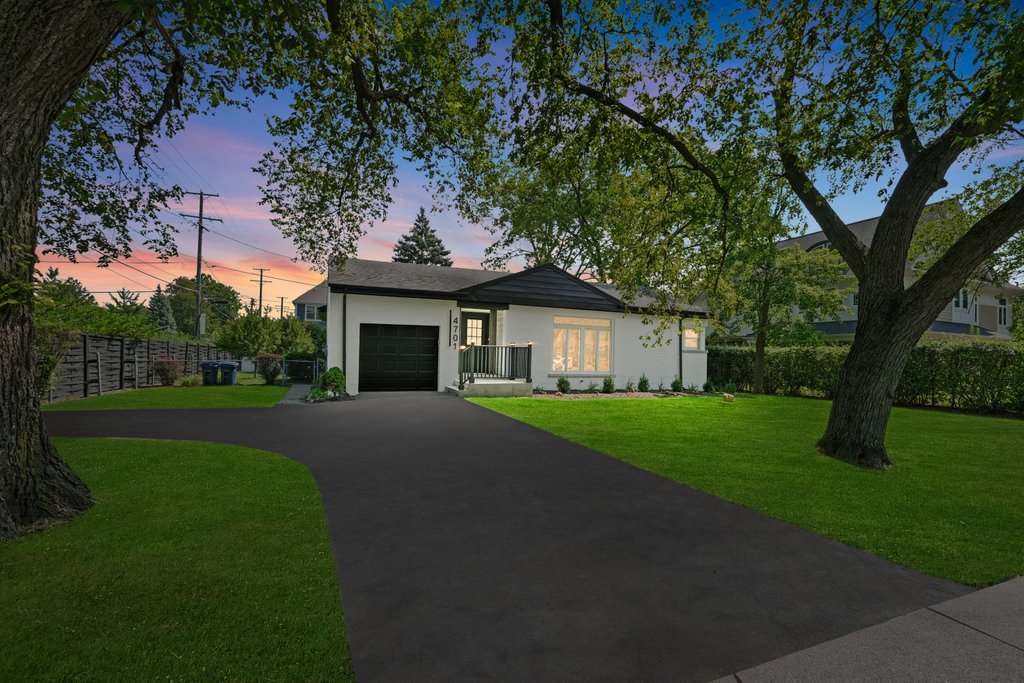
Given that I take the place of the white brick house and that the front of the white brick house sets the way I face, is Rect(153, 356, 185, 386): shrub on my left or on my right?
on my right

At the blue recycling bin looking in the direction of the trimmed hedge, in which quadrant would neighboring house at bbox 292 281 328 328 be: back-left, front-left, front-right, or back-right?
back-left

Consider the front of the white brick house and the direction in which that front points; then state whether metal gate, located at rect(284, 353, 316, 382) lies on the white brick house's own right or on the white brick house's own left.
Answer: on the white brick house's own right

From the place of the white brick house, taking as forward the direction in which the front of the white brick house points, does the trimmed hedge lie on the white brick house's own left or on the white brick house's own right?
on the white brick house's own left

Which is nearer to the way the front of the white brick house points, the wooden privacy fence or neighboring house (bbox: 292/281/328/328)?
the wooden privacy fence

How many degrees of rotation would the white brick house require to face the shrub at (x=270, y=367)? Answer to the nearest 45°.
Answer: approximately 135° to its right

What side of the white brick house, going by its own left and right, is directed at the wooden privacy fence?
right

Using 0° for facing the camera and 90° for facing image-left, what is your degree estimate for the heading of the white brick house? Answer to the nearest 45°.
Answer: approximately 0°

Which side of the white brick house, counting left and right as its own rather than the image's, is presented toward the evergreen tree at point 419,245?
back

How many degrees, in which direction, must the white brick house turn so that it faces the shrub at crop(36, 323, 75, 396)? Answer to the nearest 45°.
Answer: approximately 45° to its right

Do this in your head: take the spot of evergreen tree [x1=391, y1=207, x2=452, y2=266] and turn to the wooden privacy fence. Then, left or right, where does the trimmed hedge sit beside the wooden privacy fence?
left

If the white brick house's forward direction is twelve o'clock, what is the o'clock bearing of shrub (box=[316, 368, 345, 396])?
The shrub is roughly at 2 o'clock from the white brick house.

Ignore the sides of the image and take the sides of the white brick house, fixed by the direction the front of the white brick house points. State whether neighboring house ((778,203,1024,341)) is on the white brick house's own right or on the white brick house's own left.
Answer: on the white brick house's own left
